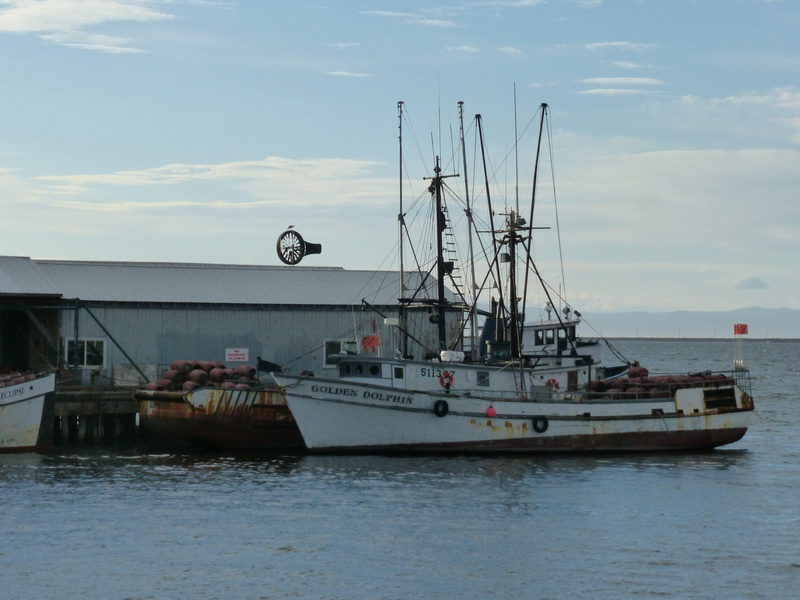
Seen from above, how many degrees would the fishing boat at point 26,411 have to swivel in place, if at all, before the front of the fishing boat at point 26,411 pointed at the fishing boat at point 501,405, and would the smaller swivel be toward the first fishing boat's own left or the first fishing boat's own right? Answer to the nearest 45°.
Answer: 0° — it already faces it

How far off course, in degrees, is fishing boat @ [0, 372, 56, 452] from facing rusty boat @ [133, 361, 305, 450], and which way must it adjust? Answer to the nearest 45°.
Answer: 0° — it already faces it

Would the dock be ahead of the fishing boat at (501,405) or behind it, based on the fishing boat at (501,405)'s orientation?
ahead

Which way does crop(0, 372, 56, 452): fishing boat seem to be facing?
to the viewer's right

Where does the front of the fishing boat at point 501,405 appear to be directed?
to the viewer's left

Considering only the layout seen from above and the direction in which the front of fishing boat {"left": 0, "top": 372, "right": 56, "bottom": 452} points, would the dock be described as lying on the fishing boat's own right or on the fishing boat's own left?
on the fishing boat's own left

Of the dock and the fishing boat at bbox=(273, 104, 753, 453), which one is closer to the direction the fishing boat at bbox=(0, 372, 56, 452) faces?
the fishing boat

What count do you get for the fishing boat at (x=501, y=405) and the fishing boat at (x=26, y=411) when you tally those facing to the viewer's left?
1

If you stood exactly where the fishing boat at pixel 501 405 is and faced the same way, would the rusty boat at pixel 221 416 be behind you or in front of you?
in front

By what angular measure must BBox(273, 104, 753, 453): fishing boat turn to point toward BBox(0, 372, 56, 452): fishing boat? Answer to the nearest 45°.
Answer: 0° — it already faces it
